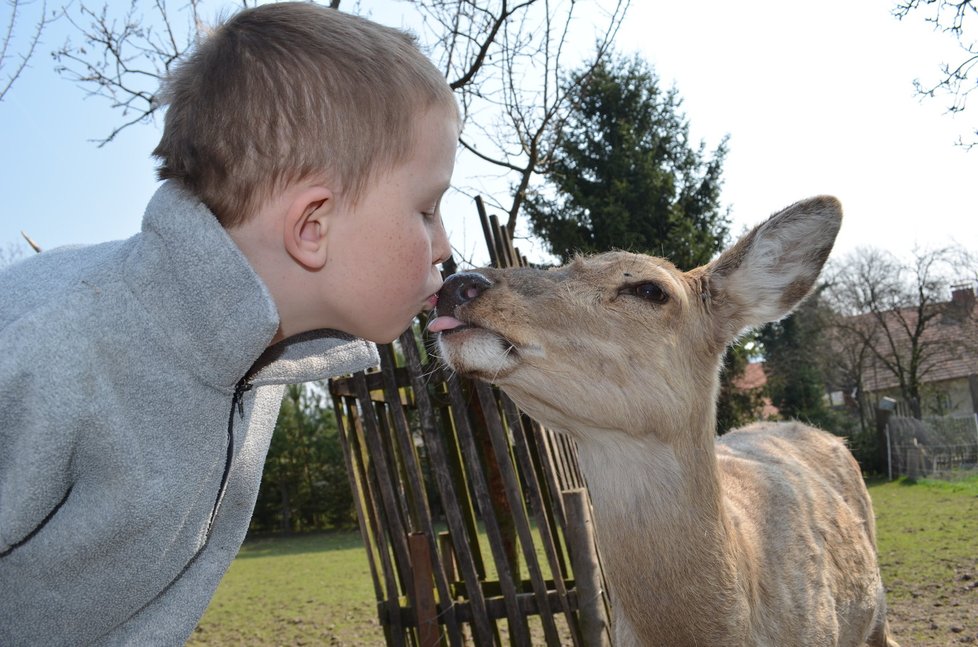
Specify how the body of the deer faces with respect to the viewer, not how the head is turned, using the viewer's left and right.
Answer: facing the viewer and to the left of the viewer

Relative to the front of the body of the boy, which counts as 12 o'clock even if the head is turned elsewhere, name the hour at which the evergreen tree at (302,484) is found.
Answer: The evergreen tree is roughly at 9 o'clock from the boy.

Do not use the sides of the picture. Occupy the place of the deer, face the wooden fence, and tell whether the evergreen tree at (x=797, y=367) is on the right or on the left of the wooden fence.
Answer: right

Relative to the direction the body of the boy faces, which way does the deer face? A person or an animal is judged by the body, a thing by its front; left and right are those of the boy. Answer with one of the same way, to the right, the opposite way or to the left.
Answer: the opposite way

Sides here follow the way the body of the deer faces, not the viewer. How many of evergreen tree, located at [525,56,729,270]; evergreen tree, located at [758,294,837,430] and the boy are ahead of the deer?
1

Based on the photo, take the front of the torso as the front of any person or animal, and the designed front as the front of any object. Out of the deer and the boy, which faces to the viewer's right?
the boy

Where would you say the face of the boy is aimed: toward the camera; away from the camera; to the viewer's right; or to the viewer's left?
to the viewer's right

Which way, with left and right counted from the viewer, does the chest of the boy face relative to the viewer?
facing to the right of the viewer

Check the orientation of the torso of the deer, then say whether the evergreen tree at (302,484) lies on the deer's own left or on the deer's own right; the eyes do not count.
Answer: on the deer's own right

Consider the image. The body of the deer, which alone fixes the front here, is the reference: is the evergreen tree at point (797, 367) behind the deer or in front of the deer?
behind

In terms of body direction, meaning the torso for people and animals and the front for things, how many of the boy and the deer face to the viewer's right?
1

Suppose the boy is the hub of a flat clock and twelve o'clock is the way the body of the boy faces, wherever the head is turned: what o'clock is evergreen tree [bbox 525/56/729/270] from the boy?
The evergreen tree is roughly at 10 o'clock from the boy.

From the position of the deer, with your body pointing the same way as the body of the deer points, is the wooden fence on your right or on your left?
on your right
